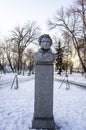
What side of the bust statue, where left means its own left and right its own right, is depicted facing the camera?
front
